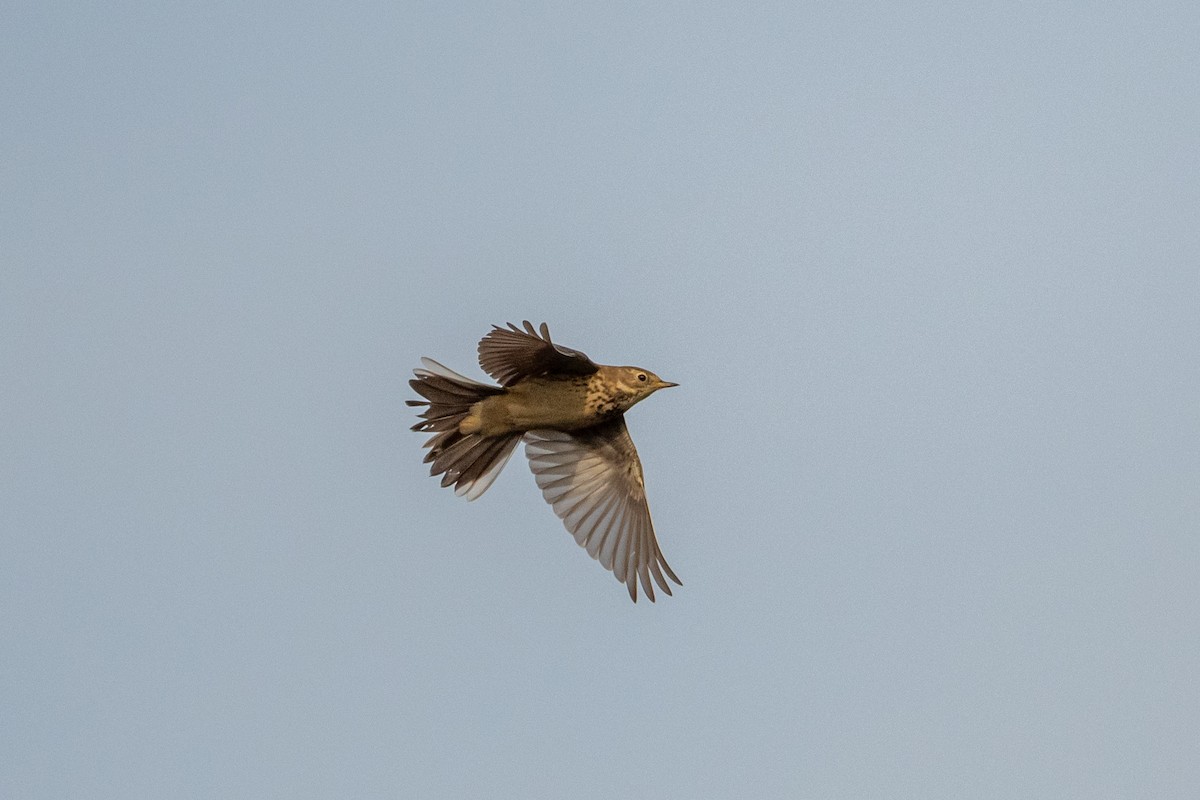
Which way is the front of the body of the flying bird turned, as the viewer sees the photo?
to the viewer's right
